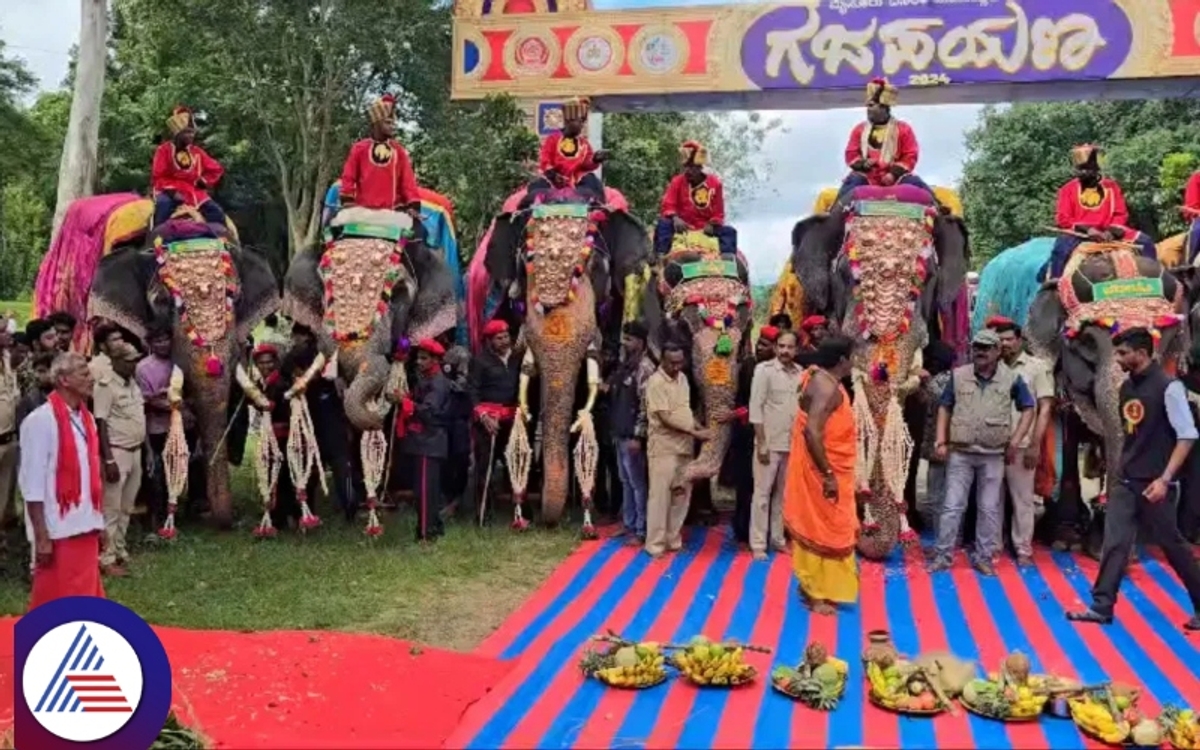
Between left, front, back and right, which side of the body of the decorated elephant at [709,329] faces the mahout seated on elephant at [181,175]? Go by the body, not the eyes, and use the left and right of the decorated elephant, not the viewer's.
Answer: right

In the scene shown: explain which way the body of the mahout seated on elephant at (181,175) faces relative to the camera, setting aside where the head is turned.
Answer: toward the camera

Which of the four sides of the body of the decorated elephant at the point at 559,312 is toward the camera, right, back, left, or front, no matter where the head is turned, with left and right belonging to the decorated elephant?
front

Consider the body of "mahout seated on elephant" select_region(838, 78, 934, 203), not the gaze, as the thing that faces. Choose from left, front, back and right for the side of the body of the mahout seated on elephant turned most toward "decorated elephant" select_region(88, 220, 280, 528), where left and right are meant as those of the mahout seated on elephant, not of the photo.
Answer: right

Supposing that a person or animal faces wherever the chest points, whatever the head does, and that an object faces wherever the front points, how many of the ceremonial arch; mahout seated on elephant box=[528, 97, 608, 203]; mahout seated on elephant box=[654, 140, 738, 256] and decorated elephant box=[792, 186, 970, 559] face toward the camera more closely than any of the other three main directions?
4

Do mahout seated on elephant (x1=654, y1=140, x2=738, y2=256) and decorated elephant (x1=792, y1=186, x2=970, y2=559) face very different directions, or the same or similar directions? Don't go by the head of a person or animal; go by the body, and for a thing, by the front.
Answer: same or similar directions

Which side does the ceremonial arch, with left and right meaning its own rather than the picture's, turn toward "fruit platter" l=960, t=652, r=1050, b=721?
front

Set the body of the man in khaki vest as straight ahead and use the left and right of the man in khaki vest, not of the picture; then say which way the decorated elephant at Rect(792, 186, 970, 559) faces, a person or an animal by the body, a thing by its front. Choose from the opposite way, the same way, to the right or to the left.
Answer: the same way

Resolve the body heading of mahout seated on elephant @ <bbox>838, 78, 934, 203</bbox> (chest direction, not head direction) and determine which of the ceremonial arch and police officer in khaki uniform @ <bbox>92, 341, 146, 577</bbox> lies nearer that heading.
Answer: the police officer in khaki uniform

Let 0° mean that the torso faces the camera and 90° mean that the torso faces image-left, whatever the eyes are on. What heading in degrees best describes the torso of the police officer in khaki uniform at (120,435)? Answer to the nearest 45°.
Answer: approximately 315°

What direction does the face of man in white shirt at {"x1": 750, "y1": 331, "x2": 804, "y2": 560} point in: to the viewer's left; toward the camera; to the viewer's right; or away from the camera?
toward the camera

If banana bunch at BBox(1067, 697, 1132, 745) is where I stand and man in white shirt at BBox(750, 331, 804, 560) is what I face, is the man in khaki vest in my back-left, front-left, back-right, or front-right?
front-right

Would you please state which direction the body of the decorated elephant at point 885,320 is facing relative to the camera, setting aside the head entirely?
toward the camera

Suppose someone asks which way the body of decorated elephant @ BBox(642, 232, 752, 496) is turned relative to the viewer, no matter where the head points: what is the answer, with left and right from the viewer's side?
facing the viewer

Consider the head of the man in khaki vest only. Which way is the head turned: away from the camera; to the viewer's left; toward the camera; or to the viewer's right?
toward the camera

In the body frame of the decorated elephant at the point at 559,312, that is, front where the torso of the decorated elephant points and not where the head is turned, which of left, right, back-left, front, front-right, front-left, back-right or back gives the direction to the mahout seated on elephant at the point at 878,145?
left
